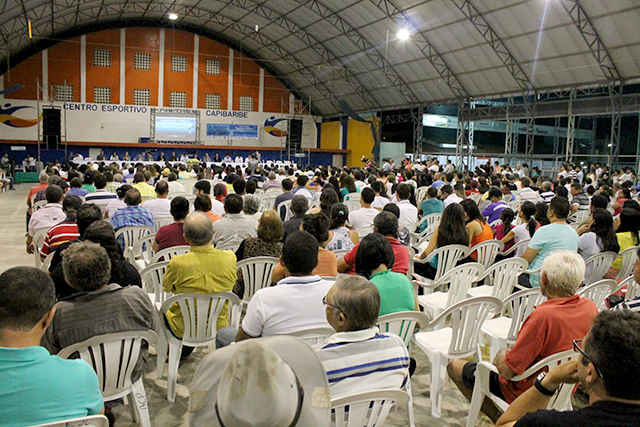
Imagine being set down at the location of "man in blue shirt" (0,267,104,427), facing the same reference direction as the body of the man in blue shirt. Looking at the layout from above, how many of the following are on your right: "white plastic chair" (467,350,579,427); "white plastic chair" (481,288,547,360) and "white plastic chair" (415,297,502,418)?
3

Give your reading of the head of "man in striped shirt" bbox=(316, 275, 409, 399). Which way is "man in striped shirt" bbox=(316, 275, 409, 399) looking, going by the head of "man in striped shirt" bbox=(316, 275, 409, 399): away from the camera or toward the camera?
away from the camera

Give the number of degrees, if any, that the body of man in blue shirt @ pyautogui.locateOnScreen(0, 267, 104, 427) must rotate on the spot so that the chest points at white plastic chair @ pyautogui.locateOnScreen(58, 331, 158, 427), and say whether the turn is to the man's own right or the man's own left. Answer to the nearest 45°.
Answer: approximately 45° to the man's own right

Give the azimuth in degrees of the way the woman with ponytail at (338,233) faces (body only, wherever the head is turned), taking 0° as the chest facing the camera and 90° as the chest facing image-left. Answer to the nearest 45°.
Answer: approximately 180°

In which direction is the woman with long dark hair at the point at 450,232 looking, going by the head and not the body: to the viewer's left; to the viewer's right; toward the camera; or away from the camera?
away from the camera

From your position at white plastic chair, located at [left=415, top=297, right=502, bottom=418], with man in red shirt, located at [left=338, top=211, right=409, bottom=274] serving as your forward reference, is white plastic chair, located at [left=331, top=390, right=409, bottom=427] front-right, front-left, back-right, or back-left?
back-left

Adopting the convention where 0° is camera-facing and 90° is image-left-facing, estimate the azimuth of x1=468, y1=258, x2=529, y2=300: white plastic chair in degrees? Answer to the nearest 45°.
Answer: approximately 135°

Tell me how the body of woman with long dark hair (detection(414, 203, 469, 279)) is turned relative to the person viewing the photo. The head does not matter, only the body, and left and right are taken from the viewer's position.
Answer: facing away from the viewer and to the left of the viewer

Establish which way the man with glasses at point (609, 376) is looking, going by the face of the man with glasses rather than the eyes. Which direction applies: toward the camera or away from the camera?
away from the camera

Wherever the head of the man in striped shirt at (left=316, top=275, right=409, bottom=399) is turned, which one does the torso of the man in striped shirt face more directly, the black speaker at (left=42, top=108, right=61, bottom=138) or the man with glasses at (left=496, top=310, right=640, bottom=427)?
the black speaker

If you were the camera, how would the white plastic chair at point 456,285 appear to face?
facing away from the viewer and to the left of the viewer

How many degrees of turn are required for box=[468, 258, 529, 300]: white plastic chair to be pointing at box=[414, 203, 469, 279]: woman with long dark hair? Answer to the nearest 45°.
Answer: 0° — it already faces them

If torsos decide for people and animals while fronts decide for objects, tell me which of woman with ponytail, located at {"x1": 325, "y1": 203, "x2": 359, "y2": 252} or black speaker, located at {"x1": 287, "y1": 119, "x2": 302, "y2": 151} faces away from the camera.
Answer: the woman with ponytail

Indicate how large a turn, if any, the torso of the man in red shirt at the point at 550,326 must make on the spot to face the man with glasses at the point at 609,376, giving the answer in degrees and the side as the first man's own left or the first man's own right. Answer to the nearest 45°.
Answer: approximately 135° to the first man's own left

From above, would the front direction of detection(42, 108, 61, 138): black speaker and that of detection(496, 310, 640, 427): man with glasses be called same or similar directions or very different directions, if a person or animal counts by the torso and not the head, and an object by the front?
very different directions

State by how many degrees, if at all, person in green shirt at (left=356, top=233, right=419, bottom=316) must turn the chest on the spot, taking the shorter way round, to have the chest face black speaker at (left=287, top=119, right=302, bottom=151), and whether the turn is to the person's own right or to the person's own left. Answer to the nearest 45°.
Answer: approximately 45° to the person's own right
